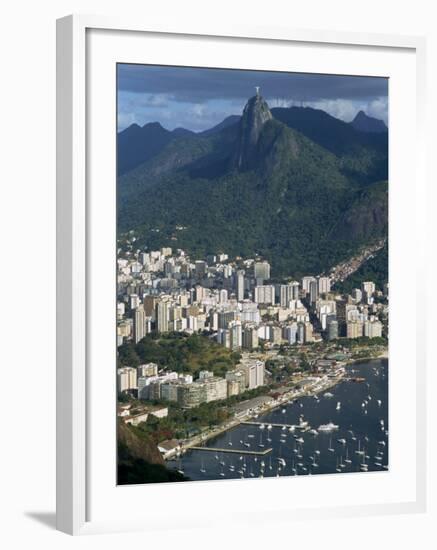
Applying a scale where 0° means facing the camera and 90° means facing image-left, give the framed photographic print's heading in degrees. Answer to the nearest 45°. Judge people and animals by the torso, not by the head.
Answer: approximately 315°
